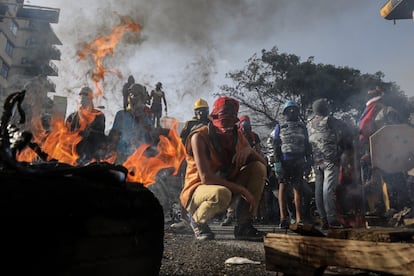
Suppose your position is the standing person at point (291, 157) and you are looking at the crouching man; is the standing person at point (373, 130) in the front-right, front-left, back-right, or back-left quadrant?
back-left

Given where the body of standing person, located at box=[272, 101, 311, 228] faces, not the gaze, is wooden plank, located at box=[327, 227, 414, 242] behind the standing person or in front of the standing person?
in front

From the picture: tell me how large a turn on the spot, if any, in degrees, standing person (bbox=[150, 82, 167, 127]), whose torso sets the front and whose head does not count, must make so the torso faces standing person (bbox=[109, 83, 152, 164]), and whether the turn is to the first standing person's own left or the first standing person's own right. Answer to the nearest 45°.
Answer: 0° — they already face them

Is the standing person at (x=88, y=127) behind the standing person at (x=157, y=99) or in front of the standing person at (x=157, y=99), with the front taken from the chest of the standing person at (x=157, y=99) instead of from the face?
in front

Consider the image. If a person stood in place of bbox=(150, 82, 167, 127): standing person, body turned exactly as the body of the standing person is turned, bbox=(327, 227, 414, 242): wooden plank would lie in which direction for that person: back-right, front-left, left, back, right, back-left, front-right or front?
front

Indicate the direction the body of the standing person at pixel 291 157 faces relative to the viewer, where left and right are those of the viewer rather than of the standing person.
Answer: facing the viewer

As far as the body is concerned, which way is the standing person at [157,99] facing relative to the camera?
toward the camera

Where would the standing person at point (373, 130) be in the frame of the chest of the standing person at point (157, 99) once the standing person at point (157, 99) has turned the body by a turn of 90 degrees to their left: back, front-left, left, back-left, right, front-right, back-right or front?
front-right

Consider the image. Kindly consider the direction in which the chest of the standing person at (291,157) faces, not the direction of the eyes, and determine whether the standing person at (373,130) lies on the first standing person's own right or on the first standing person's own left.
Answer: on the first standing person's own left

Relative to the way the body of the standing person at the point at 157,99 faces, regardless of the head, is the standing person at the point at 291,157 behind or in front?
in front

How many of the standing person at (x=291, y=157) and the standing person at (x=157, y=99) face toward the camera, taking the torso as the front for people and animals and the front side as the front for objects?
2

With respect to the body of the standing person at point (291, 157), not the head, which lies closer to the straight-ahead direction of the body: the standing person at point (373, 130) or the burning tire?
the burning tire
